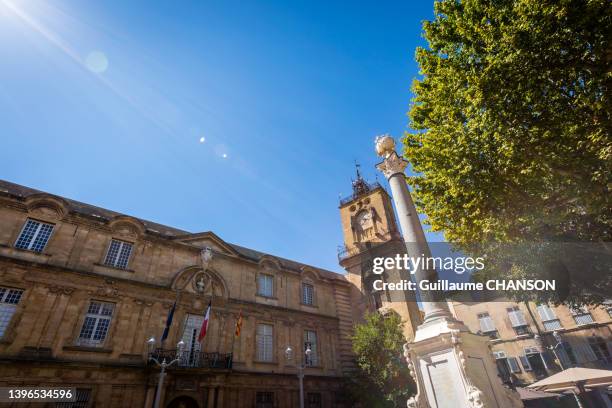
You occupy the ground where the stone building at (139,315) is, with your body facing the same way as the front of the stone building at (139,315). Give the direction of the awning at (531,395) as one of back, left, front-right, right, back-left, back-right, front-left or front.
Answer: front-left

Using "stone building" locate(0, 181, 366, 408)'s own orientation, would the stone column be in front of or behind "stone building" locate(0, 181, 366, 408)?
in front

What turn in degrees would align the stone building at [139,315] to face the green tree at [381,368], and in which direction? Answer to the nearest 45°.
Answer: approximately 45° to its left

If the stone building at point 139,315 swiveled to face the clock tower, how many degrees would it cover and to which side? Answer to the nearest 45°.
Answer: approximately 45° to its left

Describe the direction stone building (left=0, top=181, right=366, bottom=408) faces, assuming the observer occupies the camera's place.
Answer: facing the viewer and to the right of the viewer

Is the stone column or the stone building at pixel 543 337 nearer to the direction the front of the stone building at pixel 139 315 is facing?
the stone column

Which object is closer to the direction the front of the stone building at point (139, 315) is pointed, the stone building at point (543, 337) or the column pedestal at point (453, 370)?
the column pedestal

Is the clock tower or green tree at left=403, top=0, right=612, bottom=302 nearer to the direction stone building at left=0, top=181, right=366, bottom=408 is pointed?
the green tree

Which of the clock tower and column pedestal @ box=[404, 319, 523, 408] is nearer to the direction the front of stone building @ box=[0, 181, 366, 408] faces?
the column pedestal

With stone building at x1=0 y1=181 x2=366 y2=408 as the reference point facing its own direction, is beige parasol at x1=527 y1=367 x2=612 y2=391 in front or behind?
in front
